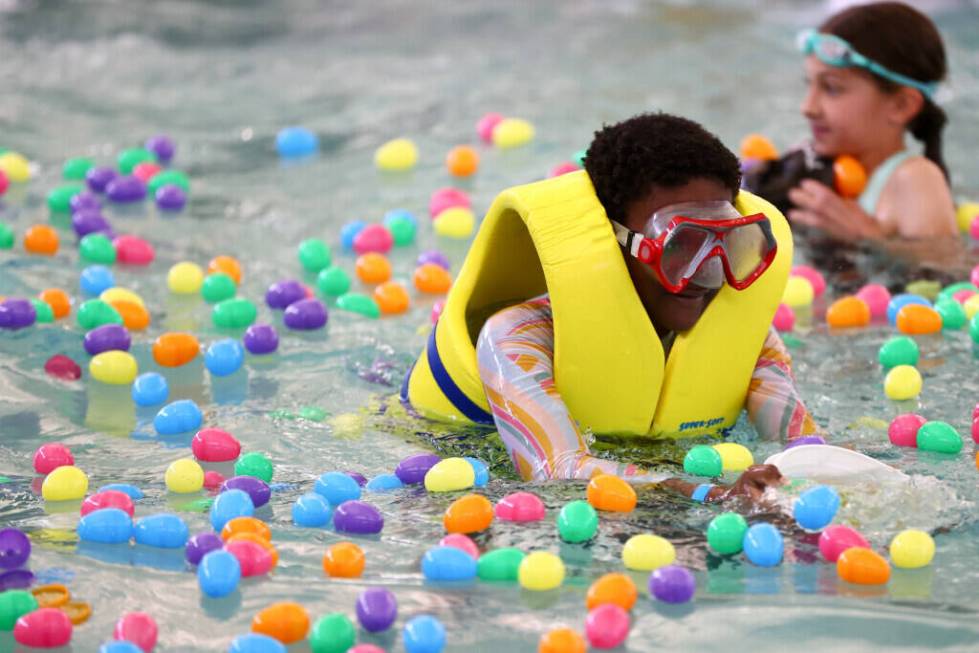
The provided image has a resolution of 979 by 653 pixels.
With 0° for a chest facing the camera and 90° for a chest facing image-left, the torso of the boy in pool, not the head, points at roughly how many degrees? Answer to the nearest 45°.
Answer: approximately 315°

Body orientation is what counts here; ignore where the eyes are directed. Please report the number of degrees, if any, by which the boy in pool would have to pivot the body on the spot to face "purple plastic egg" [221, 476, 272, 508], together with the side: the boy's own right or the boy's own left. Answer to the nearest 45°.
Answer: approximately 135° to the boy's own right

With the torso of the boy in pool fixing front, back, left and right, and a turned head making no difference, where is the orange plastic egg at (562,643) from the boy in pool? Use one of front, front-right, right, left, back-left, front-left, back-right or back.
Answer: front-right

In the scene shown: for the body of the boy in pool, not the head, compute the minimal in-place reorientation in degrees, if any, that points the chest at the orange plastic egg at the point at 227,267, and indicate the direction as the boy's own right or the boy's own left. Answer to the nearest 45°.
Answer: approximately 180°

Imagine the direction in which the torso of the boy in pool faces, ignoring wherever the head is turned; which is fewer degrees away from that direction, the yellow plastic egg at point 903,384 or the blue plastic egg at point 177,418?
the yellow plastic egg

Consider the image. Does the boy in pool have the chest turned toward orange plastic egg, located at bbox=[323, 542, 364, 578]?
no

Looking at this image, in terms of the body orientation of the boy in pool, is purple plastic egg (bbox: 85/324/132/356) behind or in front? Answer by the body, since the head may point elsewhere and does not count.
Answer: behind

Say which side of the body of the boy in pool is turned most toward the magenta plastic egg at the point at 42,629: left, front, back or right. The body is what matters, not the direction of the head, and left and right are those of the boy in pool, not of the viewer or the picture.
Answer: right

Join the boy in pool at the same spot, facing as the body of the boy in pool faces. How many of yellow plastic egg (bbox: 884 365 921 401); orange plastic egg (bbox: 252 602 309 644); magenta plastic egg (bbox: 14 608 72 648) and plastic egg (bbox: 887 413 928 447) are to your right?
2

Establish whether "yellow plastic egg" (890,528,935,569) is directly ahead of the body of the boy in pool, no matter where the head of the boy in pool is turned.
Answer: yes

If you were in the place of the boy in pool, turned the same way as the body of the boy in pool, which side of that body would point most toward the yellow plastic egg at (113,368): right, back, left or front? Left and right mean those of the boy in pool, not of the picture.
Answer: back

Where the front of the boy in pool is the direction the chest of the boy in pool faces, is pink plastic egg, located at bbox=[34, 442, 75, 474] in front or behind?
behind

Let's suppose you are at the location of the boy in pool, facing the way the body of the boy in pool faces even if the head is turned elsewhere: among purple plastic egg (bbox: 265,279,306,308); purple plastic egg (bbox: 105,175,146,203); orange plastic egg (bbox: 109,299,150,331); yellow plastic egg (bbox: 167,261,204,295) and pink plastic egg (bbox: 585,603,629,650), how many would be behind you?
4

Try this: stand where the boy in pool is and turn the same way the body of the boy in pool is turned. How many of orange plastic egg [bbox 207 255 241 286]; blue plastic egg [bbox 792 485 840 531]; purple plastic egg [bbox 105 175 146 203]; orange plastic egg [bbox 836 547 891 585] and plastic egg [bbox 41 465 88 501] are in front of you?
2

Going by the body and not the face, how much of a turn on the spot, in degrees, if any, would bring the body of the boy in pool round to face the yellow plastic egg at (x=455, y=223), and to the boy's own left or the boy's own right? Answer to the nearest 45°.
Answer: approximately 135° to the boy's own left

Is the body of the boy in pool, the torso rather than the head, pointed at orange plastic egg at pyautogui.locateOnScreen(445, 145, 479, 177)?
no

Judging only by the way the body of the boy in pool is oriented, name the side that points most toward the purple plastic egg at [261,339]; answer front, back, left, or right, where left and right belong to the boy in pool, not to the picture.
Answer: back

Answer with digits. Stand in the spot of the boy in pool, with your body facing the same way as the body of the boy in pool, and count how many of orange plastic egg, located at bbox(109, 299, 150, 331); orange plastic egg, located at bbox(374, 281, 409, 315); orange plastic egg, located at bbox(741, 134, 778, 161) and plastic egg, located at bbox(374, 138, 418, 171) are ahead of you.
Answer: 0

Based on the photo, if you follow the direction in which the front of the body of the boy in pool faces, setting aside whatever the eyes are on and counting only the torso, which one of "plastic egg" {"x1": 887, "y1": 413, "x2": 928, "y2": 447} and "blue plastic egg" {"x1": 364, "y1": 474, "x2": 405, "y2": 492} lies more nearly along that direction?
the plastic egg

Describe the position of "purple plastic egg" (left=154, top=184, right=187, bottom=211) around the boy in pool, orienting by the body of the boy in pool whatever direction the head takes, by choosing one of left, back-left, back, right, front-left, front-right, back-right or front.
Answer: back

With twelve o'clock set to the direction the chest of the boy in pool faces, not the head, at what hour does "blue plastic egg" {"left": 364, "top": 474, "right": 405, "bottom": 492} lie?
The blue plastic egg is roughly at 4 o'clock from the boy in pool.
